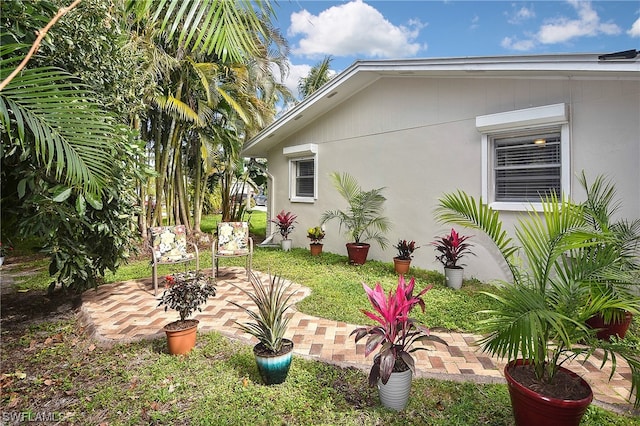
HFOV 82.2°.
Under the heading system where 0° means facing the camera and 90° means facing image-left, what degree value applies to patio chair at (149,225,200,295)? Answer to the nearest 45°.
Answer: approximately 315°

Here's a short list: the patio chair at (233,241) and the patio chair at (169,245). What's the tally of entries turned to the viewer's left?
0

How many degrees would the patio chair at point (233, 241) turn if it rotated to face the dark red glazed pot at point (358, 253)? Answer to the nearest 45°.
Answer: approximately 90° to its left

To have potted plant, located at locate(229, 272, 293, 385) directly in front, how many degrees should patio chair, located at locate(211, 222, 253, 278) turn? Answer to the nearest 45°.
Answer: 0° — it already faces it

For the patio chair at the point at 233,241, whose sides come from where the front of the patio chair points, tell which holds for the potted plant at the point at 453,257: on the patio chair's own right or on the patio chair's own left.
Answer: on the patio chair's own left

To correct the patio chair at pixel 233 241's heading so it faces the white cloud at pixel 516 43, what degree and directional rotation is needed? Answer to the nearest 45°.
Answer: approximately 90° to its left

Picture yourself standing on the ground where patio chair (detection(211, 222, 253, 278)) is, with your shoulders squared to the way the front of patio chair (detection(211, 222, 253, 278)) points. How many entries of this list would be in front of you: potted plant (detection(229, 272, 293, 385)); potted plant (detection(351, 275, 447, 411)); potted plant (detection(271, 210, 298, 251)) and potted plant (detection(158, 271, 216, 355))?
3

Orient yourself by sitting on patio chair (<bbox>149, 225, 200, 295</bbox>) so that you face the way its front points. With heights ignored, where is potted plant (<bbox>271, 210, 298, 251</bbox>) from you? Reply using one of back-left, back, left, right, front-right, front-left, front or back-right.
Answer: left

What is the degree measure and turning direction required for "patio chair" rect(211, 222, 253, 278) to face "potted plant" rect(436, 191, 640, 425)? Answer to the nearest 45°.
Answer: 0° — it already faces it

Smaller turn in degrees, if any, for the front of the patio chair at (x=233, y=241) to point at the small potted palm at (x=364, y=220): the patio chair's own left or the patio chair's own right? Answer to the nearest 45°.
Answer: approximately 90° to the patio chair's own left

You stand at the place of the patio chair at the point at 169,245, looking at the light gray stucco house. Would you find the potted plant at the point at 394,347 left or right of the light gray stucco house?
right
